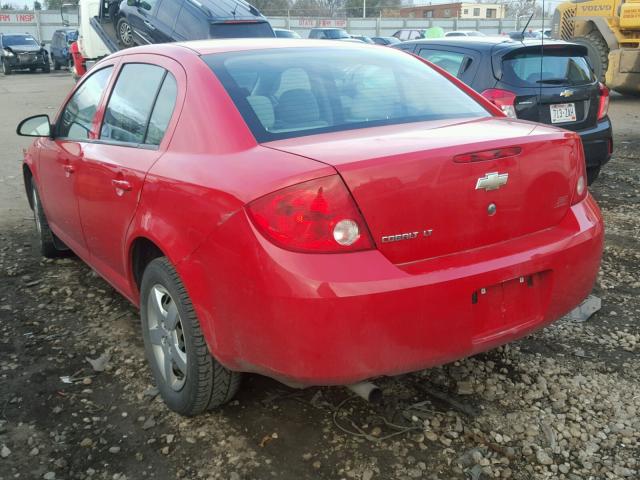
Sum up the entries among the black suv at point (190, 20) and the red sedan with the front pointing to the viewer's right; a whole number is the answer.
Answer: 0

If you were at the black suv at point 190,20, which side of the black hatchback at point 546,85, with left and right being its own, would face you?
front

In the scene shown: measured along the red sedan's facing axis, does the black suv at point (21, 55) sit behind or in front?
in front

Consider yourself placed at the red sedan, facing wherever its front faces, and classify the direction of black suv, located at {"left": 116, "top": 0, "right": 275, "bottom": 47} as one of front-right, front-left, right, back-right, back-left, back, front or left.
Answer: front-right

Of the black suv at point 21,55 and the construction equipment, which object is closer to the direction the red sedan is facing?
the black suv

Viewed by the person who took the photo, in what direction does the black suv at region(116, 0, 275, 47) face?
facing away from the viewer and to the left of the viewer

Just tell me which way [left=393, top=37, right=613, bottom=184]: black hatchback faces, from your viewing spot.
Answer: facing away from the viewer and to the left of the viewer

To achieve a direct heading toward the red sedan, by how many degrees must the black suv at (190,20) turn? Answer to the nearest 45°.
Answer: approximately 135° to its left

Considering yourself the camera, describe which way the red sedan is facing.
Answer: facing away from the viewer and to the left of the viewer

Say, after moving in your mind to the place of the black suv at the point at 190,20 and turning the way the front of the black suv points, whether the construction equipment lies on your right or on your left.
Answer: on your right
